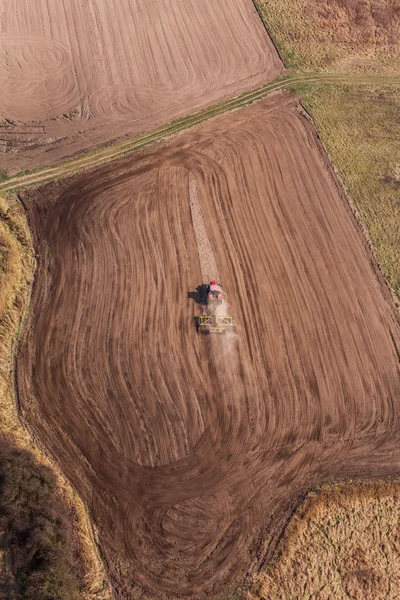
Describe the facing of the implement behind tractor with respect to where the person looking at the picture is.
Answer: facing away from the viewer

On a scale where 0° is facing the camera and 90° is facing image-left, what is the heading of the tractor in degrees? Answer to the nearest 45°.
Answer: approximately 180°
